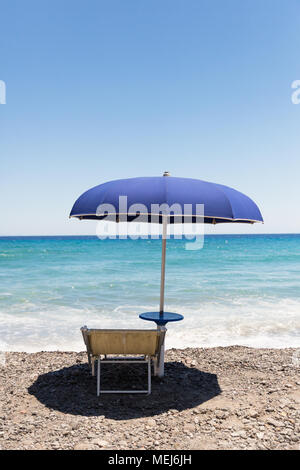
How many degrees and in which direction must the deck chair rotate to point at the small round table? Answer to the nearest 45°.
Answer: approximately 45° to its right

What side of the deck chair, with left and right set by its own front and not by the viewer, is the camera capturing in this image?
back
